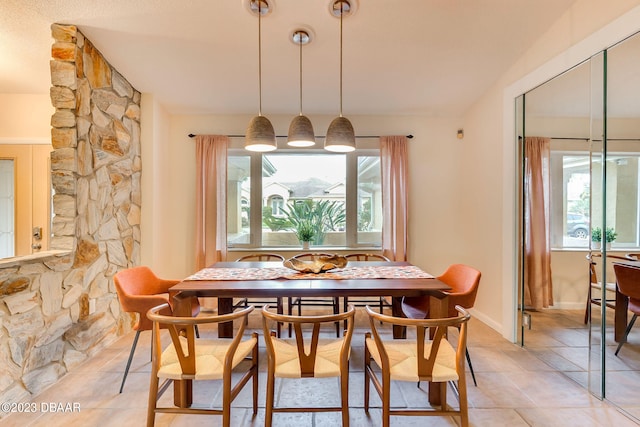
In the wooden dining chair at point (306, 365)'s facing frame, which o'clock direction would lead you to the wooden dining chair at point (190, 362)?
the wooden dining chair at point (190, 362) is roughly at 9 o'clock from the wooden dining chair at point (306, 365).

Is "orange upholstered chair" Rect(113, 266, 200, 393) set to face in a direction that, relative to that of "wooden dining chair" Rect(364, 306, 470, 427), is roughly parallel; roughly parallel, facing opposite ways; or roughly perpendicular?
roughly perpendicular

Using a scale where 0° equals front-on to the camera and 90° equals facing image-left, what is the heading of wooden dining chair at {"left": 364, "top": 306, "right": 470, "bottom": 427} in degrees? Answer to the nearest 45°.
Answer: approximately 180°

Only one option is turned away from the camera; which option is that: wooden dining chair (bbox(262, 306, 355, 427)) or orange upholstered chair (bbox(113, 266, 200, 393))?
the wooden dining chair

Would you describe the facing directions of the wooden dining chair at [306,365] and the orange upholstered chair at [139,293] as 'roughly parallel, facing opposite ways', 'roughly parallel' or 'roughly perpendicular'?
roughly perpendicular

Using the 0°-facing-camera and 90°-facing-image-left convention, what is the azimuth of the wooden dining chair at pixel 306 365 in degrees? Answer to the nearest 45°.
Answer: approximately 180°

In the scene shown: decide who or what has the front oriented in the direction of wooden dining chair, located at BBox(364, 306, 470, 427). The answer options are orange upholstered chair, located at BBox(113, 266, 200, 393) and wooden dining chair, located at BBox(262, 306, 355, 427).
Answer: the orange upholstered chair

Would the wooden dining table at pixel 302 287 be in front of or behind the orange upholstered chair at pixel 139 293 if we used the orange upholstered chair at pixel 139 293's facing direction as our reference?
in front

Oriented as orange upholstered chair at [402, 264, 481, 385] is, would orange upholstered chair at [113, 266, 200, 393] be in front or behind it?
in front

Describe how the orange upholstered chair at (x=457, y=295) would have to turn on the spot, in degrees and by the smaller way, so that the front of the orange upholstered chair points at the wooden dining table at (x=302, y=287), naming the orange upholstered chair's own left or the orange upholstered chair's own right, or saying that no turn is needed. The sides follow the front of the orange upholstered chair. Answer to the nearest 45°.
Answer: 0° — it already faces it

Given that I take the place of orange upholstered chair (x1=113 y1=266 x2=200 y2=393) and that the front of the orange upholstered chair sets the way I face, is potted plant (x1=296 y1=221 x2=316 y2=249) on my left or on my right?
on my left

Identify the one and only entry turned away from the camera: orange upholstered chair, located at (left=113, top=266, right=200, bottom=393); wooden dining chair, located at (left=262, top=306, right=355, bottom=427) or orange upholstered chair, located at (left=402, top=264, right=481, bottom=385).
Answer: the wooden dining chair

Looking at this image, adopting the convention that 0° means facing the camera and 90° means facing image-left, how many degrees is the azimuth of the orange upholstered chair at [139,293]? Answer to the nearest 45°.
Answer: approximately 315°

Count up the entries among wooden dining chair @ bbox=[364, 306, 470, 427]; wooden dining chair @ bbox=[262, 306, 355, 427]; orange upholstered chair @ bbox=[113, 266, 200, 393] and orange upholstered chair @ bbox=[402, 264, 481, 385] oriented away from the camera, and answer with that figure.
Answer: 2
